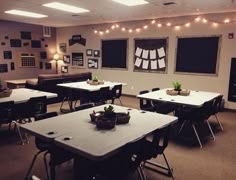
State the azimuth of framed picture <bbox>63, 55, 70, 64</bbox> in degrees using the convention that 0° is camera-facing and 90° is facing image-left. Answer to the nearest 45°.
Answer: approximately 45°

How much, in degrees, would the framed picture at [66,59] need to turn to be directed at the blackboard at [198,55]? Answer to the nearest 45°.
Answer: approximately 90° to its left

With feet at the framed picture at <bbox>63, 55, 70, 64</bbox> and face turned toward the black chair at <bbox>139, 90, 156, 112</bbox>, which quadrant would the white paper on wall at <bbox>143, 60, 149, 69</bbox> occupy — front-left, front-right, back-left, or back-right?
front-left

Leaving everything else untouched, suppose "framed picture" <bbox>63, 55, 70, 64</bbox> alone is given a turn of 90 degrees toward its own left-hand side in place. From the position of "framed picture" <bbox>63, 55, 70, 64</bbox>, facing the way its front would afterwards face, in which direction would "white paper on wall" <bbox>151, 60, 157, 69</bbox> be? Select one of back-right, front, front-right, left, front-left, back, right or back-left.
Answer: front

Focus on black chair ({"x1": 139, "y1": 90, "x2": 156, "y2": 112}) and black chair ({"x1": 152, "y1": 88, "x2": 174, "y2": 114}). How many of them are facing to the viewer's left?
0

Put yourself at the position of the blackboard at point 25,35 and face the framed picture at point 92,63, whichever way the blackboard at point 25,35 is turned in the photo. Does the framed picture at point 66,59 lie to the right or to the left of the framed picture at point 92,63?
left

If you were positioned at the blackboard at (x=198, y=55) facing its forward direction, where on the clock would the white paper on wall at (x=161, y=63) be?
The white paper on wall is roughly at 2 o'clock from the blackboard.
